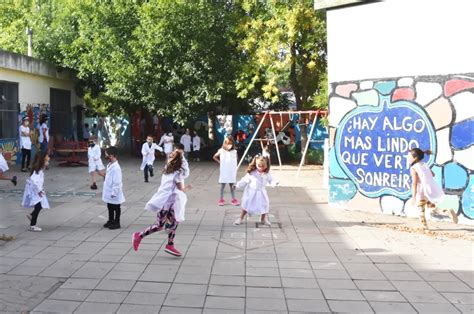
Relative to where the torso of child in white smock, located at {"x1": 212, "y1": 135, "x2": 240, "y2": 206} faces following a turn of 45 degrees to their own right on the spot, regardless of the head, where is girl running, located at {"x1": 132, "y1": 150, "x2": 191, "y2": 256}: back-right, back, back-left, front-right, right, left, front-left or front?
front-left

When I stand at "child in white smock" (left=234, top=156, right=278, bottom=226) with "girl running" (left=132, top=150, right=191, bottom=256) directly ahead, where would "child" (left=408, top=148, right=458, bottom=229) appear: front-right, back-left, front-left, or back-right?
back-left

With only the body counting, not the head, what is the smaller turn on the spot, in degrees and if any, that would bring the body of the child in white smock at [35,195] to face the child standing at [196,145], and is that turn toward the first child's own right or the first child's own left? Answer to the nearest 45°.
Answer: approximately 45° to the first child's own left

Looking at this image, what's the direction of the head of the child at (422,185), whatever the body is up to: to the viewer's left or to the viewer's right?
to the viewer's left

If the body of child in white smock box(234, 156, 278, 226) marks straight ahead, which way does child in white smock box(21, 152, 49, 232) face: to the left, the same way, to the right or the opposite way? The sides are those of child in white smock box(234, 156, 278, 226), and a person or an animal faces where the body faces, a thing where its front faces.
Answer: to the left

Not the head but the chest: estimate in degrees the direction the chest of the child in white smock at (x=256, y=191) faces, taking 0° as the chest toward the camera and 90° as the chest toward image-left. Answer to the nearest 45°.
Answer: approximately 0°

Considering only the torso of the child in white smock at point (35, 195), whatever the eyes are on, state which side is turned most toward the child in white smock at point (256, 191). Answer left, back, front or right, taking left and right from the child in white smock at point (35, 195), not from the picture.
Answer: front

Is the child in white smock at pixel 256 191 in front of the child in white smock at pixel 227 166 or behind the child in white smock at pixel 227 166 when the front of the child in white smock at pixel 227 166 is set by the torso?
in front

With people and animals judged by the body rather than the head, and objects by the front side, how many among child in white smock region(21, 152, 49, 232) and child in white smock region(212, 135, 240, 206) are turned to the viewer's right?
1

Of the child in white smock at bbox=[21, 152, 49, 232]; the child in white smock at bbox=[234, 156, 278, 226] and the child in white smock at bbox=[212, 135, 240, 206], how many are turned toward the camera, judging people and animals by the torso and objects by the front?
2

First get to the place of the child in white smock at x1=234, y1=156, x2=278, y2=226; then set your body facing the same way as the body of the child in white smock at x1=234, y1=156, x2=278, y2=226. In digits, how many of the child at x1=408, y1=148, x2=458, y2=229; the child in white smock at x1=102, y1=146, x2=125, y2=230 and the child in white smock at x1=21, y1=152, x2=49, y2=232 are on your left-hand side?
1

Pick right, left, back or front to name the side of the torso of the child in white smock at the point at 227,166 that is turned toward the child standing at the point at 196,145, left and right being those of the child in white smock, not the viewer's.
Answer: back

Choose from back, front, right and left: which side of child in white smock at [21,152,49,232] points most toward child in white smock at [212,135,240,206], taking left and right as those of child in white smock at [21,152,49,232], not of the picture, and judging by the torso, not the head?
front

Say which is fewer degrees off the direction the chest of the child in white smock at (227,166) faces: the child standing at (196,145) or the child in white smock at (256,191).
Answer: the child in white smock

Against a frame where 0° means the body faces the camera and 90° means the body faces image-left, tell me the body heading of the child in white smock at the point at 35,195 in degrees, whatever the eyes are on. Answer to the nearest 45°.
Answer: approximately 270°

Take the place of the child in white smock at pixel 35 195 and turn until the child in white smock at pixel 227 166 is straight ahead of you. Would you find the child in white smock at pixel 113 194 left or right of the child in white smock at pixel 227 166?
right
